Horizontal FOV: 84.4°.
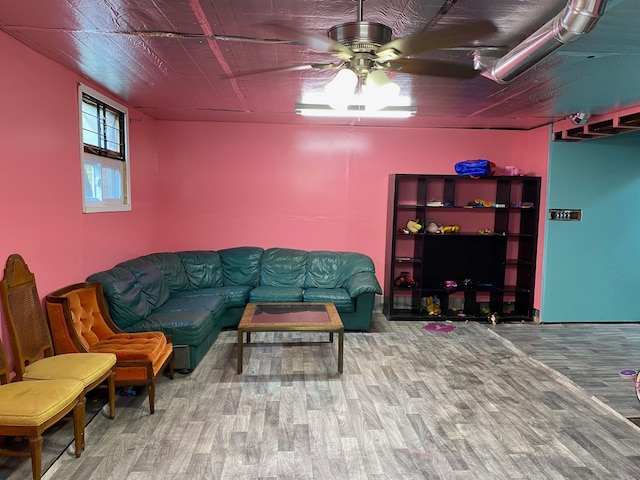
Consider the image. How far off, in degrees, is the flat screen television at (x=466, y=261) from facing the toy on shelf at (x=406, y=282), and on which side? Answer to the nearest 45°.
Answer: approximately 45° to its right

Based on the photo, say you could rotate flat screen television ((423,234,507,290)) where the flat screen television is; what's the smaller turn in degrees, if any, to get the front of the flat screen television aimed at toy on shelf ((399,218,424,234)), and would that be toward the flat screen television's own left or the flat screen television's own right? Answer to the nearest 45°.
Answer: approximately 45° to the flat screen television's own right

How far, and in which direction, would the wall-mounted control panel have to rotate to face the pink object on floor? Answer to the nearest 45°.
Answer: approximately 45° to its right

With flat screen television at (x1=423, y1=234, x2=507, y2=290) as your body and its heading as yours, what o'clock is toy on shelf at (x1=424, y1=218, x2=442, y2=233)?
The toy on shelf is roughly at 2 o'clock from the flat screen television.

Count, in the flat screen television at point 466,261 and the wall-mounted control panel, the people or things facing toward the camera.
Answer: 2

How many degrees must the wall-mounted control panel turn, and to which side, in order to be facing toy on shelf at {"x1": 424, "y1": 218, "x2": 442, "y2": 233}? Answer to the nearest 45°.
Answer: approximately 45° to its right
